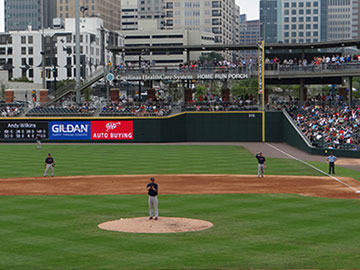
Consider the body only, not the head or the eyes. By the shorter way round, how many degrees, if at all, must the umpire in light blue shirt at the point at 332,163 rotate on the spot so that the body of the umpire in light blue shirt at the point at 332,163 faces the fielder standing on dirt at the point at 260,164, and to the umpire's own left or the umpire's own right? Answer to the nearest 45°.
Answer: approximately 45° to the umpire's own right

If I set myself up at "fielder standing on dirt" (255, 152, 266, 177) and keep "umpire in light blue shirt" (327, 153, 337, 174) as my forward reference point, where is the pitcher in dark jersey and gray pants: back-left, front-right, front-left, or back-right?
back-right

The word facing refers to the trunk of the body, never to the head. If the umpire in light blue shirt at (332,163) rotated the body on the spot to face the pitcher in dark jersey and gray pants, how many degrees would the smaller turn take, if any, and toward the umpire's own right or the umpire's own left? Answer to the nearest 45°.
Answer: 0° — they already face them

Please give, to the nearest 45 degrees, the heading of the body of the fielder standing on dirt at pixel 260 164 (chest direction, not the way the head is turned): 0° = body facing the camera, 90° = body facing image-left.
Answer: approximately 45°

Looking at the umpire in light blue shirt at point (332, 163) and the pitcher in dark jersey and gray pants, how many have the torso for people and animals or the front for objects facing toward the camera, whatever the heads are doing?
2

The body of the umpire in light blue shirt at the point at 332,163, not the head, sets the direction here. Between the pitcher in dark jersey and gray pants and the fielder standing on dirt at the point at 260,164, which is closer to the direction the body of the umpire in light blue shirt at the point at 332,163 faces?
the pitcher in dark jersey and gray pants

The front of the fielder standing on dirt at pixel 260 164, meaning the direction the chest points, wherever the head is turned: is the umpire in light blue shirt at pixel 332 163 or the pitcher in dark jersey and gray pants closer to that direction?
the pitcher in dark jersey and gray pants

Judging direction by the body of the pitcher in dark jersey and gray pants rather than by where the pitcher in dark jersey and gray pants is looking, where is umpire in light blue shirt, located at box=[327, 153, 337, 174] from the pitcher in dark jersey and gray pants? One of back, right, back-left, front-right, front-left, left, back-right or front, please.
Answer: back-left

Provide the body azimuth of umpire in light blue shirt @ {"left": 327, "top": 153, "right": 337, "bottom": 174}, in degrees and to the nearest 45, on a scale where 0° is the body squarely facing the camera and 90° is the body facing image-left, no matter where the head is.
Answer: approximately 0°
